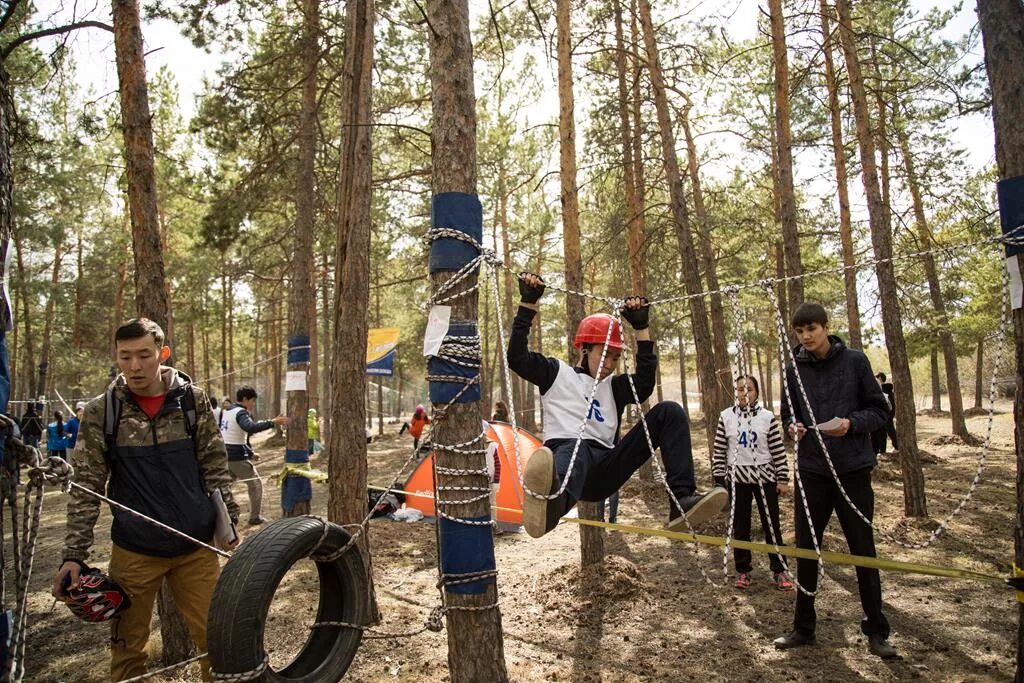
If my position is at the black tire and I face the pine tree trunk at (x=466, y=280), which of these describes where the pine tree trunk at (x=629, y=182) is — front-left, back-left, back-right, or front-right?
front-left

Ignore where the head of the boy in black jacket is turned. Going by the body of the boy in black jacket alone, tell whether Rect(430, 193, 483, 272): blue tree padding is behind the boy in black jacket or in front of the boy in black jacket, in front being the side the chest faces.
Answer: in front

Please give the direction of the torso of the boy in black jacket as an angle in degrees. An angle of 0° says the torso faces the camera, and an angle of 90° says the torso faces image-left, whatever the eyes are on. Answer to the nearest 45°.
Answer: approximately 45°

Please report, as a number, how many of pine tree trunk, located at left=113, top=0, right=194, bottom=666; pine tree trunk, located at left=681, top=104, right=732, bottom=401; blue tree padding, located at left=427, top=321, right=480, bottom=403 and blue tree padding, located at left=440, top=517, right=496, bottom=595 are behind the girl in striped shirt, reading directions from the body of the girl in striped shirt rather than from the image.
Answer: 1

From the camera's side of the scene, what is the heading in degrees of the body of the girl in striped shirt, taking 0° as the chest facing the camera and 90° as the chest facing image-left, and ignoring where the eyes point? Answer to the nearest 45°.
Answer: approximately 0°

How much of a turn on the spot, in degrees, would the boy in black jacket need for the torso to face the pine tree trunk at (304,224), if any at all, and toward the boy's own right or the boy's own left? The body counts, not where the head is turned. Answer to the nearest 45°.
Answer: approximately 45° to the boy's own right

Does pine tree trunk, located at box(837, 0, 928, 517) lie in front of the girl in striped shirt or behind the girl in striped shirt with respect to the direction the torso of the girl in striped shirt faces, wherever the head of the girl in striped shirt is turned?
behind

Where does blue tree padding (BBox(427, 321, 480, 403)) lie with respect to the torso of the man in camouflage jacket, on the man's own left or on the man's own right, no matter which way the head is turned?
on the man's own left

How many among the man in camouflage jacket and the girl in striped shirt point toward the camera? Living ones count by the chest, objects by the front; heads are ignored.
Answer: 2

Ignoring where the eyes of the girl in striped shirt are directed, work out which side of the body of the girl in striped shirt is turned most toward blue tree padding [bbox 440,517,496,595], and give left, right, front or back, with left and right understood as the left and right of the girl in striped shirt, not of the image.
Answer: front

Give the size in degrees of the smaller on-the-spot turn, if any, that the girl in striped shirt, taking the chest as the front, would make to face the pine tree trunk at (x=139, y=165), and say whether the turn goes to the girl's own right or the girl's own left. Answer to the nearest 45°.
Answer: approximately 45° to the girl's own right

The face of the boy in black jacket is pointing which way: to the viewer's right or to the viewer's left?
to the viewer's left

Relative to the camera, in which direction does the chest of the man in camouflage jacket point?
toward the camera
